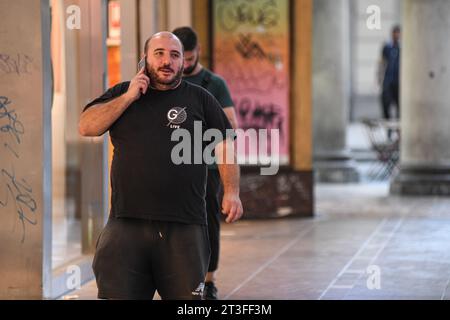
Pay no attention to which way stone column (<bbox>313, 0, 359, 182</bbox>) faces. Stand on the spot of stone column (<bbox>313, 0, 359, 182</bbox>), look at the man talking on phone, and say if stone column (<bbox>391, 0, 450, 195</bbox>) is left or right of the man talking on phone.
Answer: left

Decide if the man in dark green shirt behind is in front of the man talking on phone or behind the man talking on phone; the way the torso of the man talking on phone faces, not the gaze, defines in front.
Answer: behind

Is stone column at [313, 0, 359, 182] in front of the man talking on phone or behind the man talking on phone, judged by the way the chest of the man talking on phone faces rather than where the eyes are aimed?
behind

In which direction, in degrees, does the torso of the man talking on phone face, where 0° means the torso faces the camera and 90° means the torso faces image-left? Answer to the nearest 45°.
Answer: approximately 0°

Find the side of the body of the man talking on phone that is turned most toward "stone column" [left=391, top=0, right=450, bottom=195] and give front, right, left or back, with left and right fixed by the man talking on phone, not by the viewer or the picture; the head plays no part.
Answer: back
